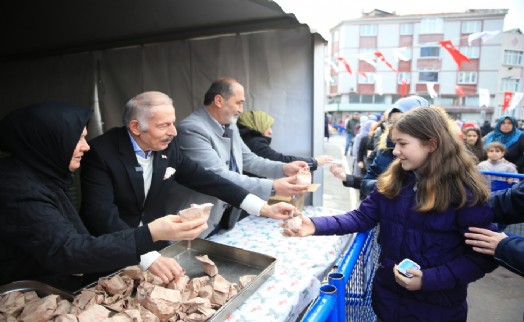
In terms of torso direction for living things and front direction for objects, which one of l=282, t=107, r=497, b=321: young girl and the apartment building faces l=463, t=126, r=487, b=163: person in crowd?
the apartment building

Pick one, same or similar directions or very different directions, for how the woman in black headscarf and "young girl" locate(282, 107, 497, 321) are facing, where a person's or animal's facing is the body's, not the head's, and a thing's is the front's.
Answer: very different directions

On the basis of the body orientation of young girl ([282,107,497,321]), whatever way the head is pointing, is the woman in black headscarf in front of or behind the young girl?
in front

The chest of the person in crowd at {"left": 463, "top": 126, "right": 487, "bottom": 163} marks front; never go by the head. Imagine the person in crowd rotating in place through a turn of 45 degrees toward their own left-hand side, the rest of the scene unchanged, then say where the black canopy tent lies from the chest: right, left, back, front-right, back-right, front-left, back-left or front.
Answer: right

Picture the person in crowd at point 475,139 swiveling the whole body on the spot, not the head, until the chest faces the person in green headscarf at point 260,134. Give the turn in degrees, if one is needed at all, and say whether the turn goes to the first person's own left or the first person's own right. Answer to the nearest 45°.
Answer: approximately 45° to the first person's own right

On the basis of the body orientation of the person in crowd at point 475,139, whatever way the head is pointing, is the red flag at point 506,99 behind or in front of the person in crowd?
behind

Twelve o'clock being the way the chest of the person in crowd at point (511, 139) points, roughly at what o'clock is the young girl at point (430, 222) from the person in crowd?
The young girl is roughly at 12 o'clock from the person in crowd.

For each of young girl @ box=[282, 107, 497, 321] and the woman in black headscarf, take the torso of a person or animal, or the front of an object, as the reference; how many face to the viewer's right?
1

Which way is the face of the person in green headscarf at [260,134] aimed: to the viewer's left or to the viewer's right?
to the viewer's right

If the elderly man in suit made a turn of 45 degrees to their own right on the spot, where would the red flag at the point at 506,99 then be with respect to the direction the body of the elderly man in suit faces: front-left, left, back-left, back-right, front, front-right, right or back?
back-left

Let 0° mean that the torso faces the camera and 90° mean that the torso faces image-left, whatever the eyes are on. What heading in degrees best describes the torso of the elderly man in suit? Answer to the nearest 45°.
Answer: approximately 315°

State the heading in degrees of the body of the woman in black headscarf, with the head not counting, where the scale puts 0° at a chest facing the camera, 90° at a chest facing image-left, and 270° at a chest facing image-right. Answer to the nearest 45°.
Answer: approximately 270°

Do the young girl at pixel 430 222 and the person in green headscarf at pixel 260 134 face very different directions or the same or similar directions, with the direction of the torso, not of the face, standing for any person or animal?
very different directions

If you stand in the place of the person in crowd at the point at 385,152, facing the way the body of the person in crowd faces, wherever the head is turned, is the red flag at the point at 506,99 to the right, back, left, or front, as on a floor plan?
right
